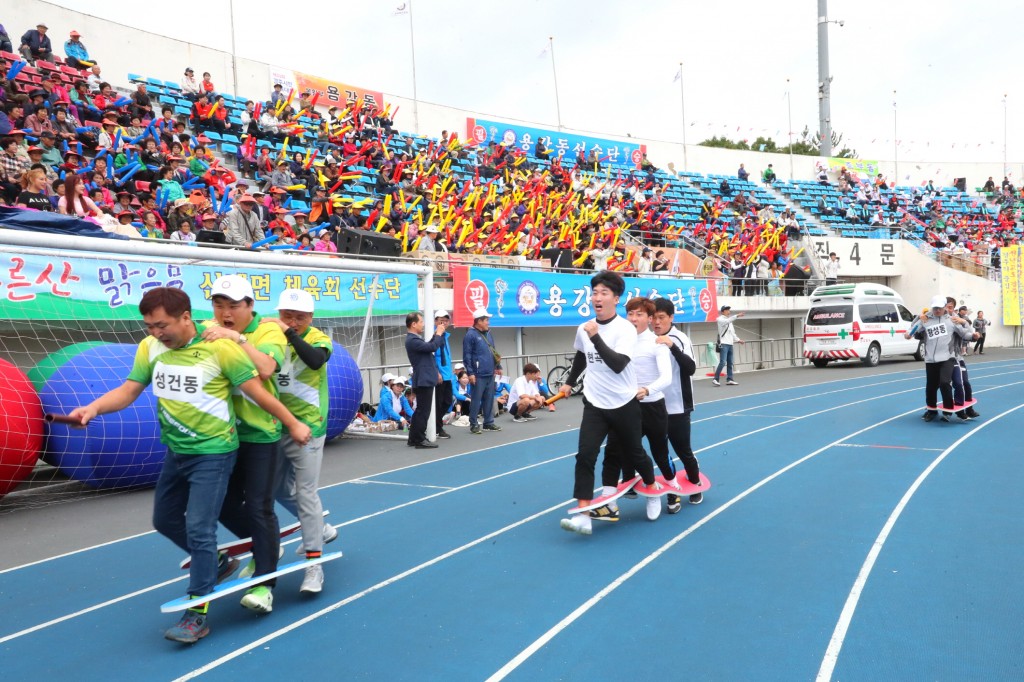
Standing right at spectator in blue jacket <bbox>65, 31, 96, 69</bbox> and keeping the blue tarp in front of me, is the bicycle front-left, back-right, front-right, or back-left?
front-left

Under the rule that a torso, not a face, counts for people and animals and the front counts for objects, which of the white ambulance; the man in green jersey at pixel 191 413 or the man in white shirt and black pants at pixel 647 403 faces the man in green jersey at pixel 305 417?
the man in white shirt and black pants

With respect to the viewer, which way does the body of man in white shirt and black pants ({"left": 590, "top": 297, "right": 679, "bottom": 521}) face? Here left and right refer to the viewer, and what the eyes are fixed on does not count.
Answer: facing the viewer and to the left of the viewer

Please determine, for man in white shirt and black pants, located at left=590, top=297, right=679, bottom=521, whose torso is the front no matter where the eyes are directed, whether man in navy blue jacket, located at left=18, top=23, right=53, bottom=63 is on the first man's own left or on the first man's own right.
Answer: on the first man's own right

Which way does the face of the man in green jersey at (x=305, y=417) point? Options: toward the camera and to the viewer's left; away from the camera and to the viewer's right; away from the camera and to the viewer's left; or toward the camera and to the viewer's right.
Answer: toward the camera and to the viewer's left

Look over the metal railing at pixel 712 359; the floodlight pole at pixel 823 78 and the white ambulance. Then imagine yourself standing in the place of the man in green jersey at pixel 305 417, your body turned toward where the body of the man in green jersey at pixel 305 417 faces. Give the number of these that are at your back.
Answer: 3

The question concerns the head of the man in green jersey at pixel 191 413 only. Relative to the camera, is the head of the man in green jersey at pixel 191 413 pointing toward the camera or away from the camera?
toward the camera

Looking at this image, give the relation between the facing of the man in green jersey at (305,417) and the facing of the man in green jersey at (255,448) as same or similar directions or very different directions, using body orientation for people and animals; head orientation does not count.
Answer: same or similar directions

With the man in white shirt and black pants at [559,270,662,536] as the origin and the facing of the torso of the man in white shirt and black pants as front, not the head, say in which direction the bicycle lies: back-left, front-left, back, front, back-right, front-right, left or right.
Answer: back-right

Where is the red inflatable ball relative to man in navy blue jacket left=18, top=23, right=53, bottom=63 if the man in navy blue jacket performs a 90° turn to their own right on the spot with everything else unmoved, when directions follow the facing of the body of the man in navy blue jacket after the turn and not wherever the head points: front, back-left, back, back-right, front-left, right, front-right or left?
front-left

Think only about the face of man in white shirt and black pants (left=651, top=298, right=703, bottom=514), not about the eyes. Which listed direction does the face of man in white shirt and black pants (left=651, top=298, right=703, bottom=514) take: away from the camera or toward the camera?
toward the camera

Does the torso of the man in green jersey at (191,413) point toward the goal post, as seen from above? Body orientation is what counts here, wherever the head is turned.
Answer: no

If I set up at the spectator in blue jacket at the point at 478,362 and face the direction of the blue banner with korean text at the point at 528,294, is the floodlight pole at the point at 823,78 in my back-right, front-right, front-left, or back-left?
front-right

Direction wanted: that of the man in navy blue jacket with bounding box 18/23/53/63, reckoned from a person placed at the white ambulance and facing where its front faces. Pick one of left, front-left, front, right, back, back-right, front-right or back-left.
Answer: back

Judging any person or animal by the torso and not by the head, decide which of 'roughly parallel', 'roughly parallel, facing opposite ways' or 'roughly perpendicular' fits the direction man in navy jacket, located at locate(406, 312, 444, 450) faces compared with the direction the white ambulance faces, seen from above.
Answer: roughly parallel

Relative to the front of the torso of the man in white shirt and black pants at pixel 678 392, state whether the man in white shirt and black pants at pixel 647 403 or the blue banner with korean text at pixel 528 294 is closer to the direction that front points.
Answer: the man in white shirt and black pants

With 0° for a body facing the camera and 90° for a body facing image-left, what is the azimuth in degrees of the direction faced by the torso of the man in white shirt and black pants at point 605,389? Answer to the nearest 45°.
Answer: approximately 45°

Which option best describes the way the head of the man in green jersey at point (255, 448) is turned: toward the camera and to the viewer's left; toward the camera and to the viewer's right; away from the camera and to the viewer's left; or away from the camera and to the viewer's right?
toward the camera and to the viewer's left
